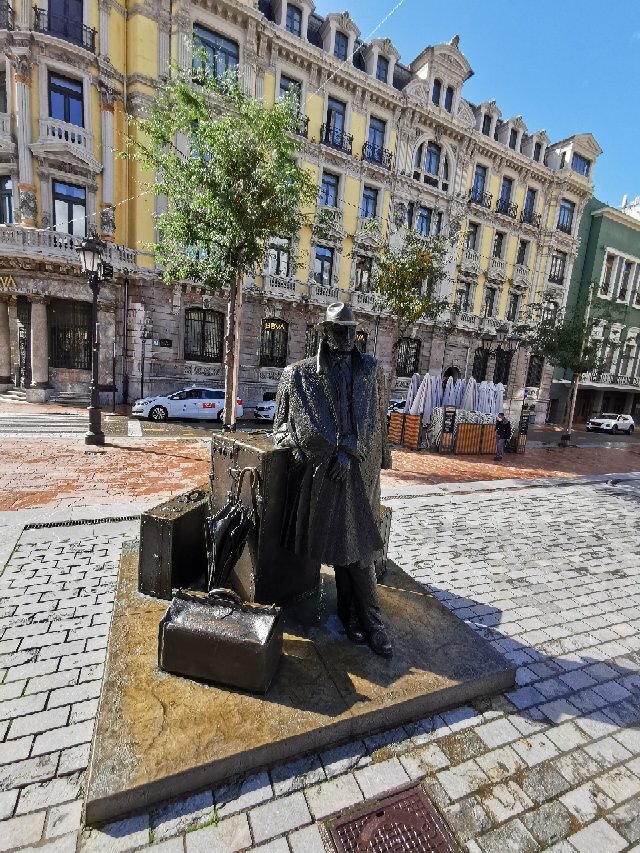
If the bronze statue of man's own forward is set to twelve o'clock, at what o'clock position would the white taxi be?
The white taxi is roughly at 5 o'clock from the bronze statue of man.

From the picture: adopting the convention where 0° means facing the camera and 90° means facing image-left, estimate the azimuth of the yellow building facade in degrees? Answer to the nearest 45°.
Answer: approximately 315°

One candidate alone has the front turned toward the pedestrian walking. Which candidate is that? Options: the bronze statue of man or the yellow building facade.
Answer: the yellow building facade

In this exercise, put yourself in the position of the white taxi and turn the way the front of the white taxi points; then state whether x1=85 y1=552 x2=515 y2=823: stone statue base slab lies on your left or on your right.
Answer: on your left

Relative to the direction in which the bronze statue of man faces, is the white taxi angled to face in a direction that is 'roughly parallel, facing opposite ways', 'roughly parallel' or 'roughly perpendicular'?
roughly perpendicular

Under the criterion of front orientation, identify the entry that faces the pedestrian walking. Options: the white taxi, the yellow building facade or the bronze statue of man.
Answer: the yellow building facade

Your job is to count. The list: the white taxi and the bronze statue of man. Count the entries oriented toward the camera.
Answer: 1

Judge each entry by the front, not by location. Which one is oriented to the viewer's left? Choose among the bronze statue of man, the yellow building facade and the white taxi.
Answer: the white taxi

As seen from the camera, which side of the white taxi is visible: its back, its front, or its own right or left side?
left
